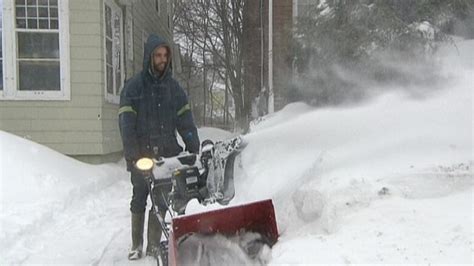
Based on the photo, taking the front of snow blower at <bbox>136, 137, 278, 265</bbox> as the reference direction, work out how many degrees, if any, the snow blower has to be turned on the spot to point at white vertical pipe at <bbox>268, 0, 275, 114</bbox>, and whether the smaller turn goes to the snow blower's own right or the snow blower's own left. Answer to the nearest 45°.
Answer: approximately 135° to the snow blower's own left

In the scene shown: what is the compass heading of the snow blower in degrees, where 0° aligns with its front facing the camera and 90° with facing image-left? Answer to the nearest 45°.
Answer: approximately 315°

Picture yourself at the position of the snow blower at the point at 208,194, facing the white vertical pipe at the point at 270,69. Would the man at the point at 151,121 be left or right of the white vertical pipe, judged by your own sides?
left

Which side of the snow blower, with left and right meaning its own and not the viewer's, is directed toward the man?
back
